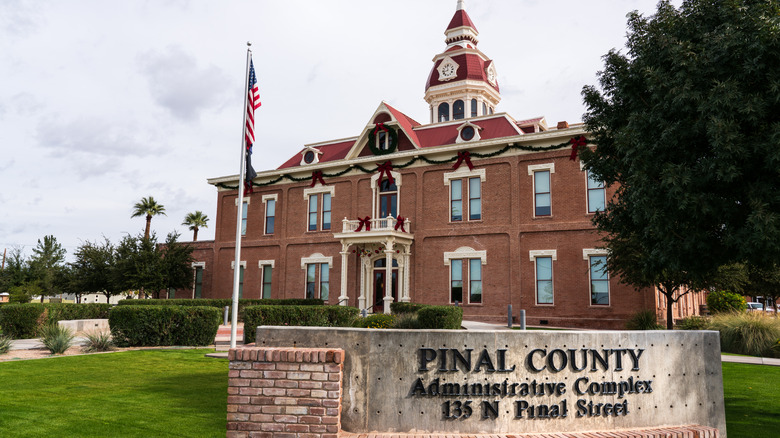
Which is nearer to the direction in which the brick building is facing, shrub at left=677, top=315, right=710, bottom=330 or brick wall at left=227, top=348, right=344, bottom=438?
the brick wall

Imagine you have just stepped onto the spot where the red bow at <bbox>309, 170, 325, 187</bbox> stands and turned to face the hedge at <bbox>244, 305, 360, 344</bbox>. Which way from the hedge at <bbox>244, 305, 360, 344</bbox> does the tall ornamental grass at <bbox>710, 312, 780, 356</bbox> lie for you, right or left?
left

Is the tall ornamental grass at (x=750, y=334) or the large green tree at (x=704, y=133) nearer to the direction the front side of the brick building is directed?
the large green tree

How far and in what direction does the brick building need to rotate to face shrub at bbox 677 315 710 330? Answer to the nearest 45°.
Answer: approximately 90° to its left

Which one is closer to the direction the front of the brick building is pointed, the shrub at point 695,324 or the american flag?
the american flag

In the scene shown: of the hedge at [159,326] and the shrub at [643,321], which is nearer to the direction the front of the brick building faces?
the hedge

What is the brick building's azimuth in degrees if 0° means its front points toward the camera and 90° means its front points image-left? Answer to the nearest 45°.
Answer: approximately 45°
